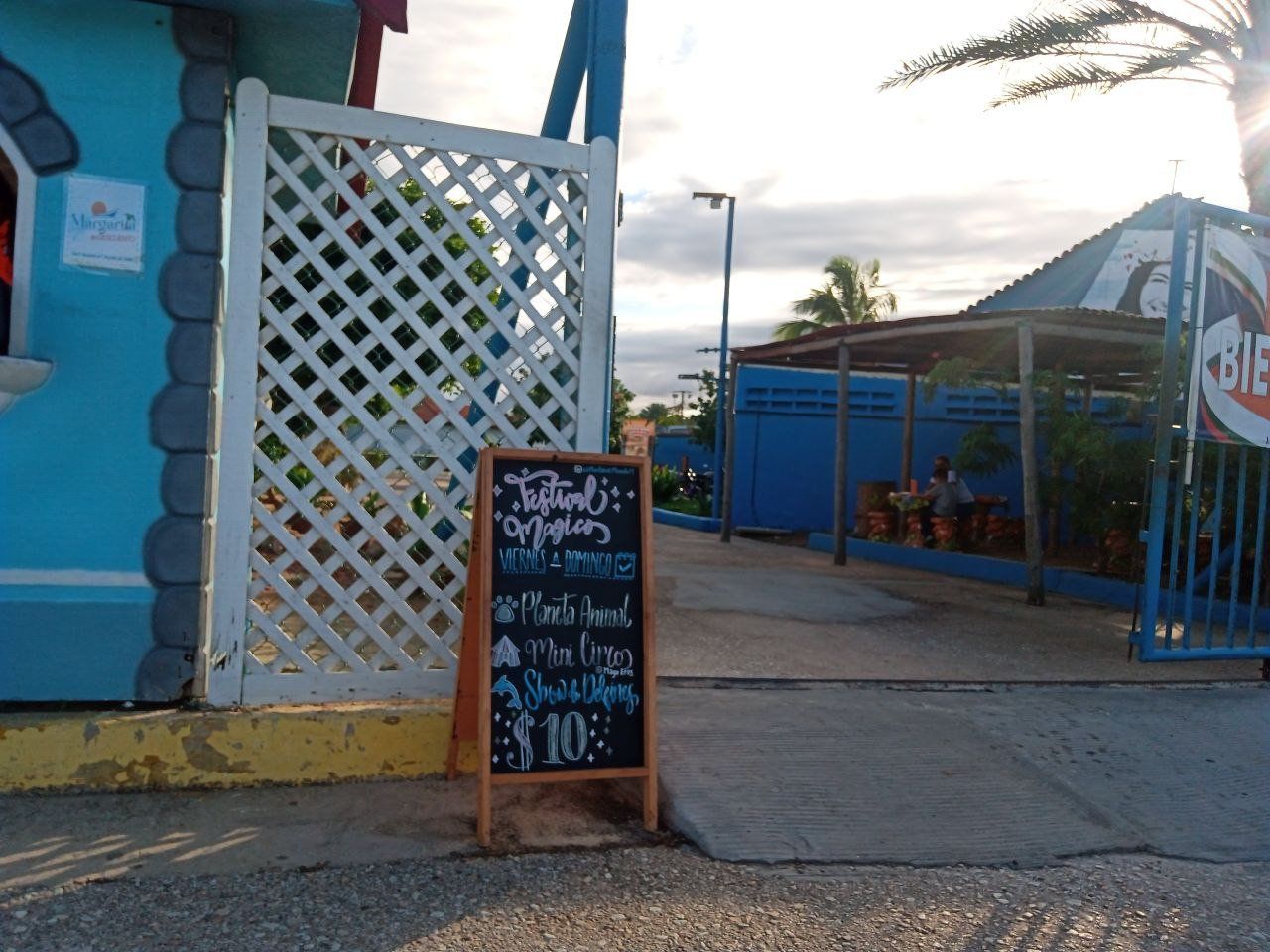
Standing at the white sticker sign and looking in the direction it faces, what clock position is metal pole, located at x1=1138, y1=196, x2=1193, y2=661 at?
The metal pole is roughly at 9 o'clock from the white sticker sign.

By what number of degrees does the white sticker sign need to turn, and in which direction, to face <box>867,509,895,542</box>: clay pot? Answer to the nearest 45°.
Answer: approximately 135° to its left

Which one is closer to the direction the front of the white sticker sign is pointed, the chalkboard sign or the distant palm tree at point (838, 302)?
the chalkboard sign

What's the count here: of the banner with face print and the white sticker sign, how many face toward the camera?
2

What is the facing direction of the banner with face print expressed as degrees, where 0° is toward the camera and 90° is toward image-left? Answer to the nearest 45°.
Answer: approximately 0°

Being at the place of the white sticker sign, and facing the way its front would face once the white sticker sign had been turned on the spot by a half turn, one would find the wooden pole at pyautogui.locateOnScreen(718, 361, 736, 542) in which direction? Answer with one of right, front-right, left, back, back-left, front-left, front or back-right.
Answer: front-right

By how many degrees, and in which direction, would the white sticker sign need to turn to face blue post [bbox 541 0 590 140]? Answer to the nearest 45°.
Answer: approximately 90° to its left

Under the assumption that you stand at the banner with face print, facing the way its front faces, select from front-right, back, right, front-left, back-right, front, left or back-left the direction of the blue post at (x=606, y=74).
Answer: front-right

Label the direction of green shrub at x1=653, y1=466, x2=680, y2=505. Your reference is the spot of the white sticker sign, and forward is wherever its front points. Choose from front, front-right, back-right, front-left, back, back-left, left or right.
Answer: back-left

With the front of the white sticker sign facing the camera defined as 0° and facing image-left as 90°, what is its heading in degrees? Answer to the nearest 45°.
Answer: approximately 0°

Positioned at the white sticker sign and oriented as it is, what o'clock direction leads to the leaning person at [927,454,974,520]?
The leaning person is roughly at 8 o'clock from the white sticker sign.
